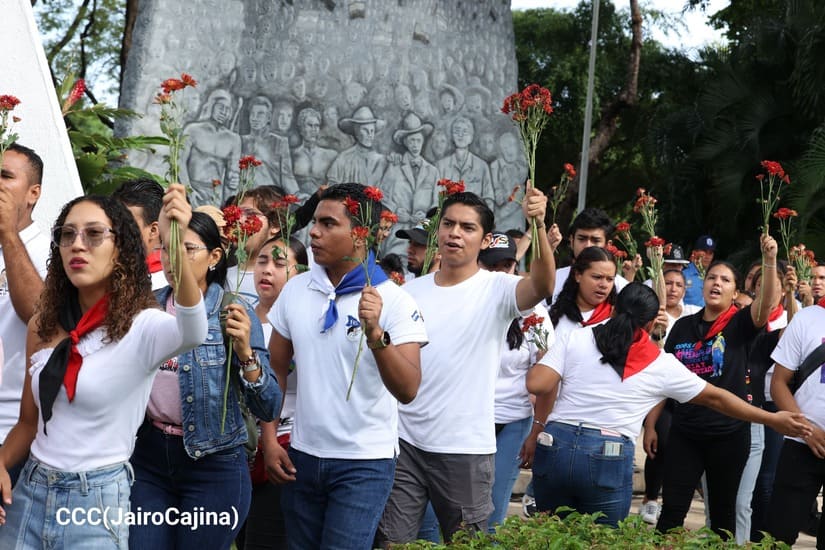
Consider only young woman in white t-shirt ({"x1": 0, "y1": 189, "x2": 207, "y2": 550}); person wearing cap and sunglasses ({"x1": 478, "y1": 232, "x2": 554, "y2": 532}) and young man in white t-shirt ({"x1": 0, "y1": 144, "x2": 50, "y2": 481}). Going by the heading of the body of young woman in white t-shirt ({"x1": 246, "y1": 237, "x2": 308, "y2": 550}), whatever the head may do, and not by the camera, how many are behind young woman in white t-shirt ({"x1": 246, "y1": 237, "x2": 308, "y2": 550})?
1

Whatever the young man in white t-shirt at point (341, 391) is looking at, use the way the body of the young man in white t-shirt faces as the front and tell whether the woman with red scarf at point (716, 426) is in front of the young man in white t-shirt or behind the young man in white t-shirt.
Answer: behind

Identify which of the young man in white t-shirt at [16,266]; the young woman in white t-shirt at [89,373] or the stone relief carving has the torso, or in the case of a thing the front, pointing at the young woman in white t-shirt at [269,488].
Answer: the stone relief carving

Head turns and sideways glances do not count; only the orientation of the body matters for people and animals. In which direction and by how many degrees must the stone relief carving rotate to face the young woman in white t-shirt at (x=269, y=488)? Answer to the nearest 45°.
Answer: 0° — it already faces them

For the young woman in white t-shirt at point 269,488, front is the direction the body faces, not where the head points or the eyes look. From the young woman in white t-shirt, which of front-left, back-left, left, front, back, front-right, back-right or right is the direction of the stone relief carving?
back-right

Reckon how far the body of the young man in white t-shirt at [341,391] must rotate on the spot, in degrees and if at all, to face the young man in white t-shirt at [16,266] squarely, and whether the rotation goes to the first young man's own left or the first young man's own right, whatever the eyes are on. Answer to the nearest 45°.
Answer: approximately 45° to the first young man's own right
